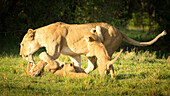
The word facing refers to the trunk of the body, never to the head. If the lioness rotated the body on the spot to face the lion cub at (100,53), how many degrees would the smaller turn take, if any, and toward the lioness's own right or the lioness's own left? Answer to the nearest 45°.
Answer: approximately 135° to the lioness's own left

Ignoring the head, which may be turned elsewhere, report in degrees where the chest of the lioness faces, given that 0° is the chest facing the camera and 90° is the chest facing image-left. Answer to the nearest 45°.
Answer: approximately 90°
